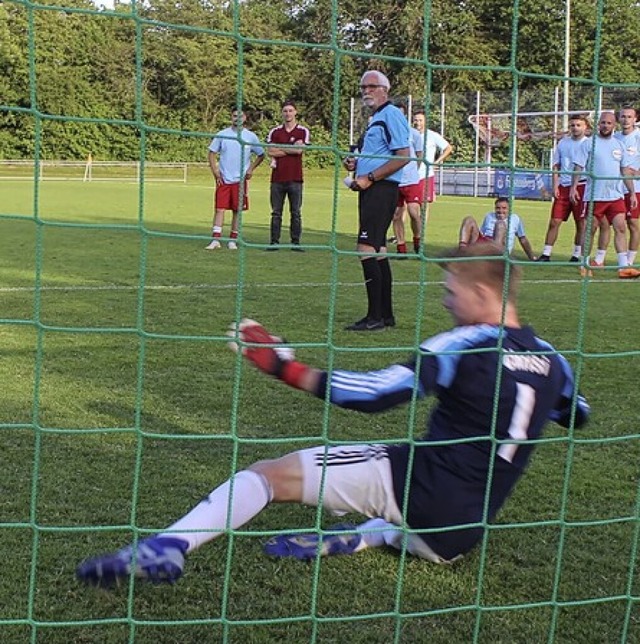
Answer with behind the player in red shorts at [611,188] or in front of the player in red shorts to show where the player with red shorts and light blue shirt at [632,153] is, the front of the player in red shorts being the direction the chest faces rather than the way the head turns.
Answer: behind

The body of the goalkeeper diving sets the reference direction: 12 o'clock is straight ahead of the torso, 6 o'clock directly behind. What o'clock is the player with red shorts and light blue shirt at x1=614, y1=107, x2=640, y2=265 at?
The player with red shorts and light blue shirt is roughly at 2 o'clock from the goalkeeper diving.

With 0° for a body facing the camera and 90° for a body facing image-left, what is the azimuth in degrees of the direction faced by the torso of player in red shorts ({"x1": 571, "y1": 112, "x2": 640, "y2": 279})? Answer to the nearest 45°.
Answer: approximately 0°

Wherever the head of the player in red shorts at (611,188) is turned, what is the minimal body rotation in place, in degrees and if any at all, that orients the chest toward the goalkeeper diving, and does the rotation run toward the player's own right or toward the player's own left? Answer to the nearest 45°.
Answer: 0° — they already face them

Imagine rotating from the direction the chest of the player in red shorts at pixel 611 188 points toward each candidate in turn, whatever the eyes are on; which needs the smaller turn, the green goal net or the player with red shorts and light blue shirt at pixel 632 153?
the green goal net

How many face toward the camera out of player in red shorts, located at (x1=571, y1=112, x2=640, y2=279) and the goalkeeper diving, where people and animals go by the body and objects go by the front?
1

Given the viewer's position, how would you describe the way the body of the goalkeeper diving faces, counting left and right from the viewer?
facing away from the viewer and to the left of the viewer

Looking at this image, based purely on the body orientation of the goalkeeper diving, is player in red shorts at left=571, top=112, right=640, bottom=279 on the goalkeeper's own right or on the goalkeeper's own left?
on the goalkeeper's own right
